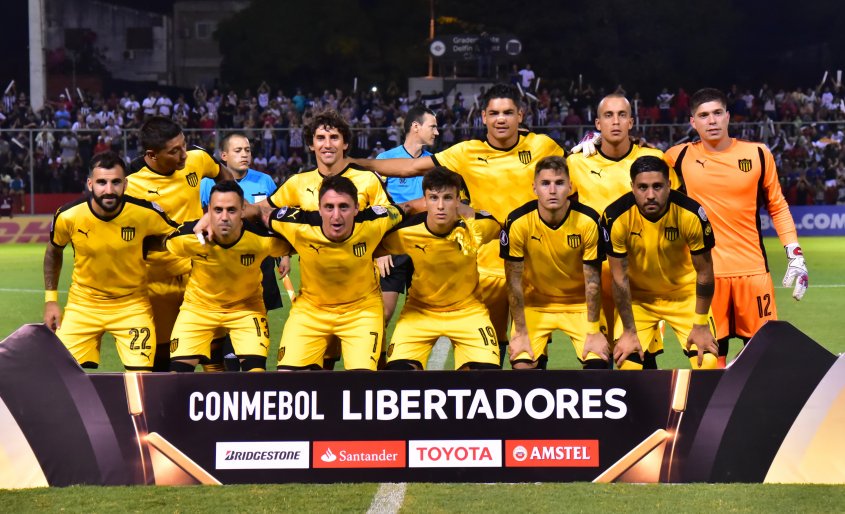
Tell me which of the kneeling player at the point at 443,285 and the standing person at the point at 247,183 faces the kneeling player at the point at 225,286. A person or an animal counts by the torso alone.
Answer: the standing person

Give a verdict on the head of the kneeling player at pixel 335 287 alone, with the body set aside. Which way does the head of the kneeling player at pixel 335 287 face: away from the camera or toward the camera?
toward the camera

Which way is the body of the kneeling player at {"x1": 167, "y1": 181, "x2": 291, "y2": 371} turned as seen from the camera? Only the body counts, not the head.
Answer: toward the camera

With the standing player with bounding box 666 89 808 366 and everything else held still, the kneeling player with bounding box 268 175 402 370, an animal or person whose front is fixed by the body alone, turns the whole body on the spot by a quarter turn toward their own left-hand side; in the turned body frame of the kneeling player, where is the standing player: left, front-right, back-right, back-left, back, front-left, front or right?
front

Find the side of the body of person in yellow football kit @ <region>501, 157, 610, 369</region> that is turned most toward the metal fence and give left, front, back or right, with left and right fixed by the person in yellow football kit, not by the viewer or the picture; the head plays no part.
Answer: back

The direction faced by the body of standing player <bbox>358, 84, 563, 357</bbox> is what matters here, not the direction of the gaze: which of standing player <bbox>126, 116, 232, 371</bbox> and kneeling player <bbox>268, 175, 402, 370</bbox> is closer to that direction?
the kneeling player

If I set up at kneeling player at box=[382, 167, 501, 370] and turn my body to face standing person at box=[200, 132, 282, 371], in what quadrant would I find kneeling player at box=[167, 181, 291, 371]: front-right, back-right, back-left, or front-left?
front-left

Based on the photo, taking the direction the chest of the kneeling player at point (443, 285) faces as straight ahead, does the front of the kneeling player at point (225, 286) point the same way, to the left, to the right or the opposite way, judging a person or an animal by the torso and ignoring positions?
the same way

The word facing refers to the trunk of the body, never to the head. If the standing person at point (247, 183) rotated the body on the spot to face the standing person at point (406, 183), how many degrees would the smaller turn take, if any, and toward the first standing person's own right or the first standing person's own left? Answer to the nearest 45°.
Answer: approximately 90° to the first standing person's own left

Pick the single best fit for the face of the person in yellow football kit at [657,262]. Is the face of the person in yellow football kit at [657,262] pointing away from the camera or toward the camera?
toward the camera

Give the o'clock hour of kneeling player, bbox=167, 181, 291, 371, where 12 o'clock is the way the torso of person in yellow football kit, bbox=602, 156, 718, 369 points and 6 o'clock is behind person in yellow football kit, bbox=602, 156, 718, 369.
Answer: kneeling player, bbox=167, 181, 291, 371 is roughly at 3 o'clock from person in yellow football kit, bbox=602, 156, 718, 369.

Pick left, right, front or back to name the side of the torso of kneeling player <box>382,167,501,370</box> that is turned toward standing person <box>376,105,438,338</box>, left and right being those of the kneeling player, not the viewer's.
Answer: back

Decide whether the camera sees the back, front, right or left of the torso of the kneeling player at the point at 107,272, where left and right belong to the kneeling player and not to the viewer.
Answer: front

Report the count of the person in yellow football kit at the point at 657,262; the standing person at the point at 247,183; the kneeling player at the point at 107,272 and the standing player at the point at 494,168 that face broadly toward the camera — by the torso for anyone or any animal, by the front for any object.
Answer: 4

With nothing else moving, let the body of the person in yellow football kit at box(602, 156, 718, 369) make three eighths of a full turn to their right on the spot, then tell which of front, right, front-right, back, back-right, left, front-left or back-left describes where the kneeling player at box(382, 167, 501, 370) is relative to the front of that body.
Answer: front-left

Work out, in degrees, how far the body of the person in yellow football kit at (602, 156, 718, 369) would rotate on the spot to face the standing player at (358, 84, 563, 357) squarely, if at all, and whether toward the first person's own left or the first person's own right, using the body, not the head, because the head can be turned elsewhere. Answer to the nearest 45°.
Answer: approximately 135° to the first person's own right
